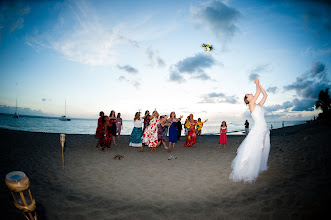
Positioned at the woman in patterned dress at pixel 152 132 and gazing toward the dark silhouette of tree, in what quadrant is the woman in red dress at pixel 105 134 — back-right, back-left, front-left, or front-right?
back-left

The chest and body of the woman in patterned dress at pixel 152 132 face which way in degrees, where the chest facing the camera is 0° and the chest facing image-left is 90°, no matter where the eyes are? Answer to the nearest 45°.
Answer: approximately 315°

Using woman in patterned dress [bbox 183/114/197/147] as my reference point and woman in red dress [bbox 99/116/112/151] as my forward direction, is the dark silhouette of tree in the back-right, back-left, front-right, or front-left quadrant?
back-right

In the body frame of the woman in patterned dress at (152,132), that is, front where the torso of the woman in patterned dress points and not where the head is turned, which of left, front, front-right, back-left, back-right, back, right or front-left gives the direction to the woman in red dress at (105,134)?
back-right

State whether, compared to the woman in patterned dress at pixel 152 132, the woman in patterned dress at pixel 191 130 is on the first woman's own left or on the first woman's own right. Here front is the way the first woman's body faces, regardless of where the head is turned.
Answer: on the first woman's own left
